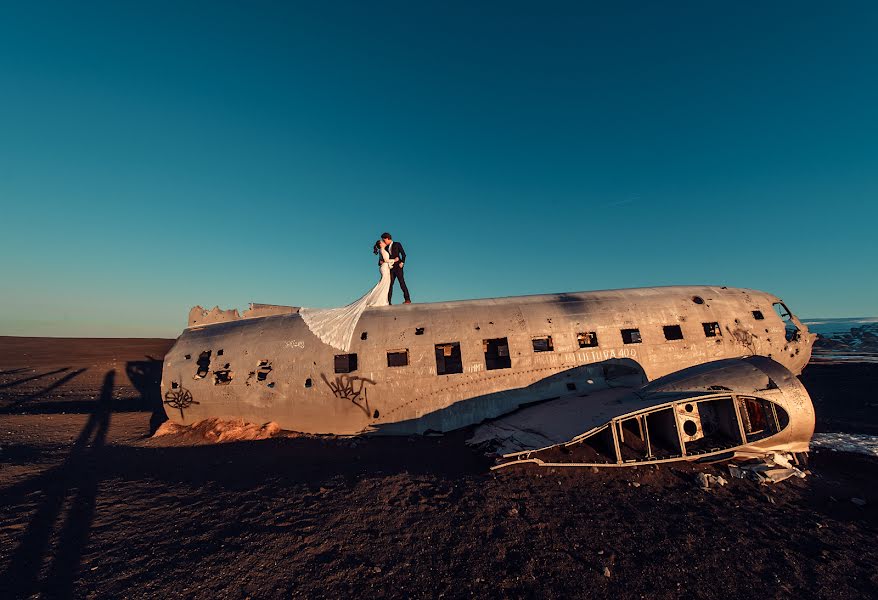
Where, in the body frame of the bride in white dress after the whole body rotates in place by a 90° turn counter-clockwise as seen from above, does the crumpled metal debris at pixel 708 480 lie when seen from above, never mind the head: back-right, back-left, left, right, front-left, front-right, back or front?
back-right

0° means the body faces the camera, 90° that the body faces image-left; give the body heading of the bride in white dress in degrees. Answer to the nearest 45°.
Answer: approximately 270°

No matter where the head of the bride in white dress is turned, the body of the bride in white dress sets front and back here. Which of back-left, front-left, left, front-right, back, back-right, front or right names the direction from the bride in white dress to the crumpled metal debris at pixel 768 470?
front-right
